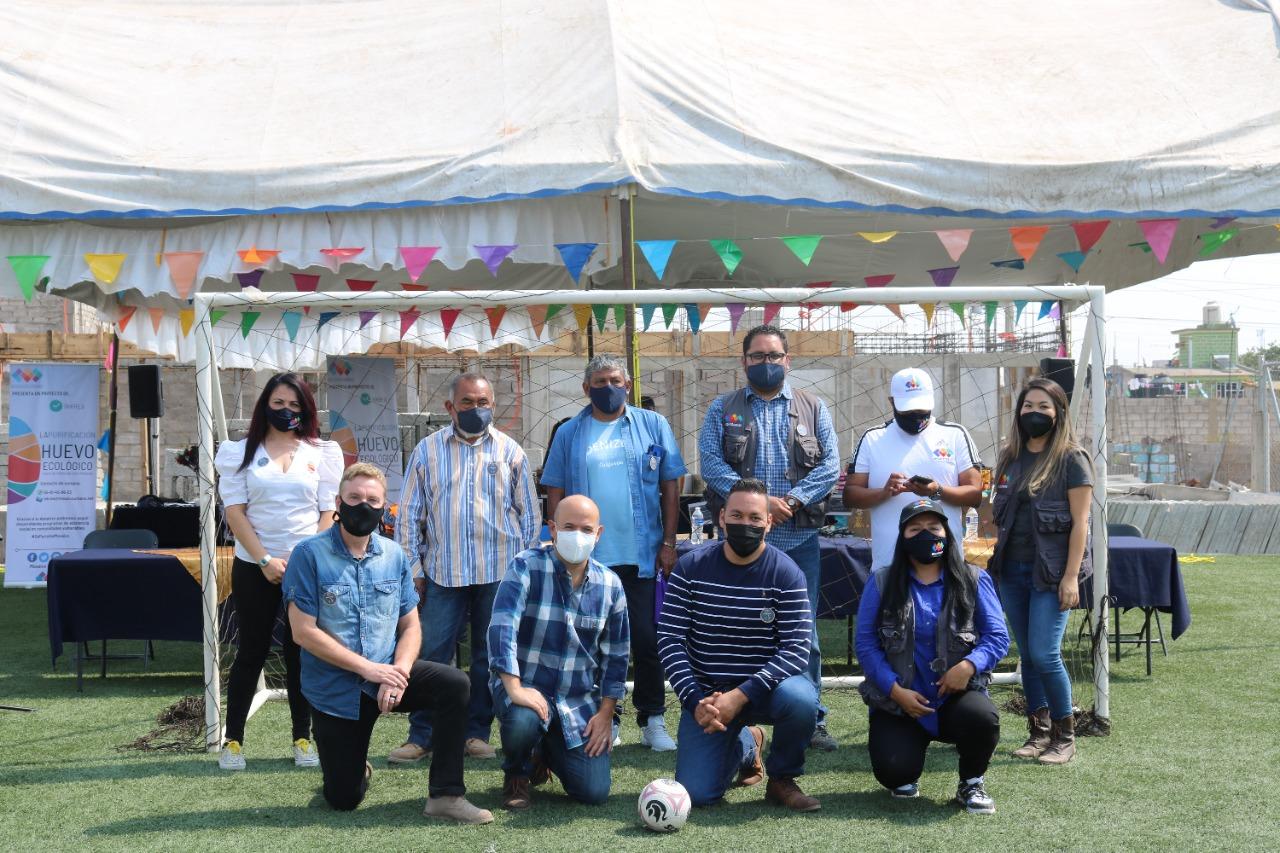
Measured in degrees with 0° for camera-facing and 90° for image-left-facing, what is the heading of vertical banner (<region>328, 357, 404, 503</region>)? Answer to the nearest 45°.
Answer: approximately 0°

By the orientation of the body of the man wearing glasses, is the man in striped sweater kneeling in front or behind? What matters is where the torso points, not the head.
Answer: in front

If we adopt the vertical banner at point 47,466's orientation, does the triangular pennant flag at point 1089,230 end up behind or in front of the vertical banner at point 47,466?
in front

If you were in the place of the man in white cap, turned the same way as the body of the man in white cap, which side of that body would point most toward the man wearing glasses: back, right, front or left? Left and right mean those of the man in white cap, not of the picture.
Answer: right

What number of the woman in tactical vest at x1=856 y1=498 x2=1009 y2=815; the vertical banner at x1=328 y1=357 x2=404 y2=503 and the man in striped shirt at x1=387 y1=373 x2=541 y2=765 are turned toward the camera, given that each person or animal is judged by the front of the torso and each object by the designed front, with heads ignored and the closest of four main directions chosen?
3

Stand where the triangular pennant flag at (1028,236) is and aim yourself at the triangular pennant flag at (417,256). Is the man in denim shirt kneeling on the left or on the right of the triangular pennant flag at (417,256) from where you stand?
left

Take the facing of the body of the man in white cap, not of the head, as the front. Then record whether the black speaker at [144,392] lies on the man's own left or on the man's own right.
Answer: on the man's own right

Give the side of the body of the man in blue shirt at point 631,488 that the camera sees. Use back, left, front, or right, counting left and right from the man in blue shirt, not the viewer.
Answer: front

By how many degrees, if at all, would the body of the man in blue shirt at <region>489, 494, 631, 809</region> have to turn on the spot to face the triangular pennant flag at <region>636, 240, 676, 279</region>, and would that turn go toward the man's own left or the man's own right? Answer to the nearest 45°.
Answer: approximately 180°

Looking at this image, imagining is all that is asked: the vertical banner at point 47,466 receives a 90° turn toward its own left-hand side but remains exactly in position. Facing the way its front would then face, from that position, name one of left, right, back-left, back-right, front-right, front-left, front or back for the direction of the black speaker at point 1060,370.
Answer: front-right
